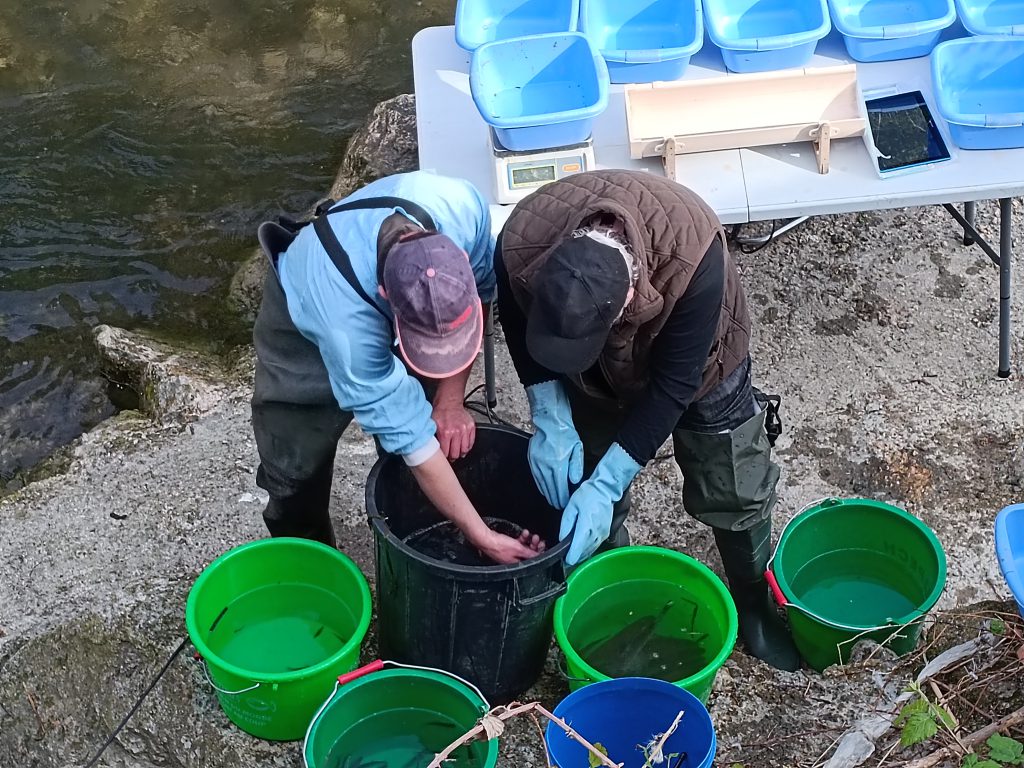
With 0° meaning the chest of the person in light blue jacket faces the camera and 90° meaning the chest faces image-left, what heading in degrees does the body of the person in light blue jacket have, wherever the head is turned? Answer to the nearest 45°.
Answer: approximately 315°

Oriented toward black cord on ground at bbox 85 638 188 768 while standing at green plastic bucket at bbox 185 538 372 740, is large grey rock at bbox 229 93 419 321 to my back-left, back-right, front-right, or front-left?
back-right

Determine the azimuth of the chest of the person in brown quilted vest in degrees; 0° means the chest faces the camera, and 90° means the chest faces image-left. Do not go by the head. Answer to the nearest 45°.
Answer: approximately 45°

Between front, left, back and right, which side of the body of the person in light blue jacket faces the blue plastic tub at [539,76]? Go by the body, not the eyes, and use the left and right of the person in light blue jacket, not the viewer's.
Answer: left

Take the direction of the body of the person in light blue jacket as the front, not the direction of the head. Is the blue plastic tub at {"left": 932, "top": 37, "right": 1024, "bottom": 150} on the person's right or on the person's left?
on the person's left

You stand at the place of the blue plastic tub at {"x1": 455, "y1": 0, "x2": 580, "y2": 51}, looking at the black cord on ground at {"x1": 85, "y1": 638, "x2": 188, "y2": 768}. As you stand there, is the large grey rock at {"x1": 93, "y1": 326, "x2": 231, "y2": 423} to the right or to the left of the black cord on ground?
right

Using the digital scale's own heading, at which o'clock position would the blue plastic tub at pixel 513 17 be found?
The blue plastic tub is roughly at 6 o'clock from the digital scale.
